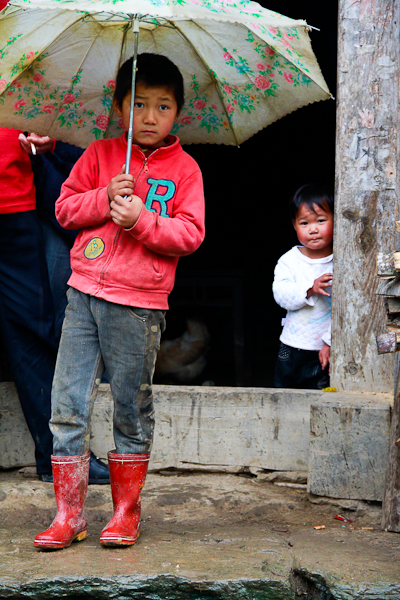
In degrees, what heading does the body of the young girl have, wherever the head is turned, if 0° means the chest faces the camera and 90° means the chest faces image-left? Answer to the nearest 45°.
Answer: approximately 0°
